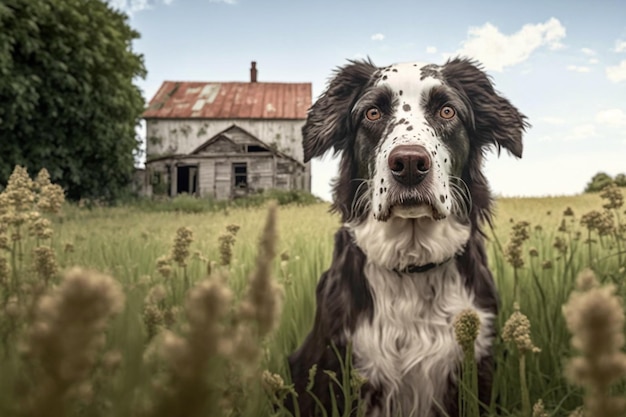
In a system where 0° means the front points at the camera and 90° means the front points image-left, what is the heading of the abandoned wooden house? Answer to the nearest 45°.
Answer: approximately 0°

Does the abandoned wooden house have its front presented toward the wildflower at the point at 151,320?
yes

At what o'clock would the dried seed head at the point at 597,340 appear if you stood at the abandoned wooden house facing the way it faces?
The dried seed head is roughly at 12 o'clock from the abandoned wooden house.

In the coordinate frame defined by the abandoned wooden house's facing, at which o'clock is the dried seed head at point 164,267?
The dried seed head is roughly at 12 o'clock from the abandoned wooden house.

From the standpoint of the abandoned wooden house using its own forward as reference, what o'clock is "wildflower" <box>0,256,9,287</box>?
The wildflower is roughly at 12 o'clock from the abandoned wooden house.

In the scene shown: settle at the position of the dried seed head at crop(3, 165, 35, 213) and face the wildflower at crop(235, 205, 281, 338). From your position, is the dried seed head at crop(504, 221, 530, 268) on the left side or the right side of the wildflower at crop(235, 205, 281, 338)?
left

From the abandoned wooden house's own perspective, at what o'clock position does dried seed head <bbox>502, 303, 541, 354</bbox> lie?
The dried seed head is roughly at 12 o'clock from the abandoned wooden house.

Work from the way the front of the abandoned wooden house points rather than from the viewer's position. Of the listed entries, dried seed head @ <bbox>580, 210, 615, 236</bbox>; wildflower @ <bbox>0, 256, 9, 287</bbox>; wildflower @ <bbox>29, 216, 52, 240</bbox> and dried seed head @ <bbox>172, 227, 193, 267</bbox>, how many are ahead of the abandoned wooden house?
4

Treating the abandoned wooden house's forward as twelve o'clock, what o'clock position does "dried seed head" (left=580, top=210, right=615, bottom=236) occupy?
The dried seed head is roughly at 12 o'clock from the abandoned wooden house.

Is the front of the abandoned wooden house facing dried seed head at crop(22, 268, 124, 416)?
yes
